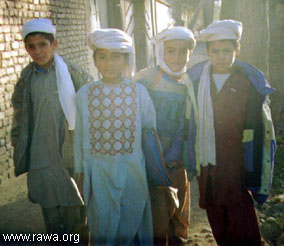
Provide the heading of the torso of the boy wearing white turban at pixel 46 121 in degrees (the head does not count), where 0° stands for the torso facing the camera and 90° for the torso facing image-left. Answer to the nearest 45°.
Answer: approximately 0°

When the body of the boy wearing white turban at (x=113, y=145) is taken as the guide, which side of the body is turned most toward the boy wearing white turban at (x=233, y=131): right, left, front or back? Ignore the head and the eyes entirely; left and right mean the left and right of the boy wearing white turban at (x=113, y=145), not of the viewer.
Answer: left

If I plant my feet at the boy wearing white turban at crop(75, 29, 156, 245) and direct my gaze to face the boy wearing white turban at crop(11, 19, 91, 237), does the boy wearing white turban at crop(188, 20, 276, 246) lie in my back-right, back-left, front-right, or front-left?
back-right

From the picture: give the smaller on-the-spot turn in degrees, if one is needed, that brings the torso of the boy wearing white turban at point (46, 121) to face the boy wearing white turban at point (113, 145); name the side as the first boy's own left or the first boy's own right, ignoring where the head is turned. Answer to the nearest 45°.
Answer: approximately 45° to the first boy's own left

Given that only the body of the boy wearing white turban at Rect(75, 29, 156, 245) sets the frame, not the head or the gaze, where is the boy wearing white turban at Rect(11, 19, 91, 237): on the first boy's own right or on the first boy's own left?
on the first boy's own right

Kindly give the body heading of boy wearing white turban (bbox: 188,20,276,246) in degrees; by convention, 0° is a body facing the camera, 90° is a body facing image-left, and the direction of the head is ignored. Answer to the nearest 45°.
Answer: approximately 0°

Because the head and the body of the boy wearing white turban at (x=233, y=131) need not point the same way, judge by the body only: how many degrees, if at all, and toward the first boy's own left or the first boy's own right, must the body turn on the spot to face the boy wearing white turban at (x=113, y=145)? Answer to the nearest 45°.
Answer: approximately 45° to the first boy's own right
